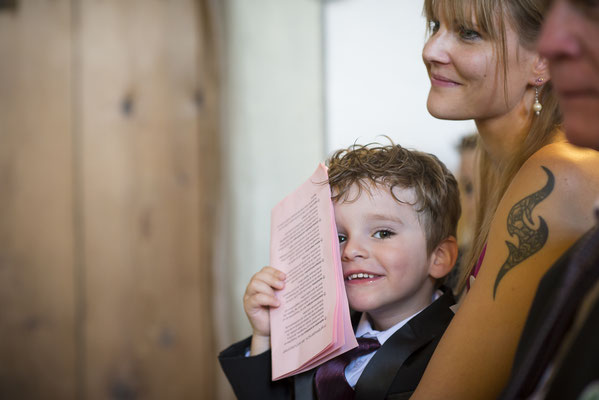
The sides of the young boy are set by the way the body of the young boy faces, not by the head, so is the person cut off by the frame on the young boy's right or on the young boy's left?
on the young boy's left

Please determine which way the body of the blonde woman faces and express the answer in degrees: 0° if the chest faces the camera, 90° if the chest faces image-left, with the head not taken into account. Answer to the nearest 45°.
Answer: approximately 90°

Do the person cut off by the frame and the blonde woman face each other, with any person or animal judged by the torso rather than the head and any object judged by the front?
no

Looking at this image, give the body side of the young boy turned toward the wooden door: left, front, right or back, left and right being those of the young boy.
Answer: right

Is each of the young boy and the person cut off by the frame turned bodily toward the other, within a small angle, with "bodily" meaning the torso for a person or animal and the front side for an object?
no

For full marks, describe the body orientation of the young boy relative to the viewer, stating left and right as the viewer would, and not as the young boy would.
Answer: facing the viewer and to the left of the viewer
